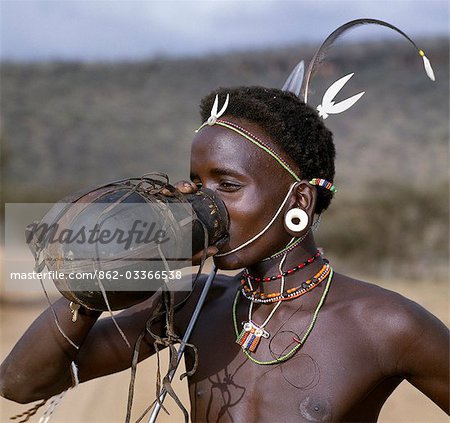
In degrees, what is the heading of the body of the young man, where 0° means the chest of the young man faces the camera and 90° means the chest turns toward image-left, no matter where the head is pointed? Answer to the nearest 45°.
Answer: approximately 45°
